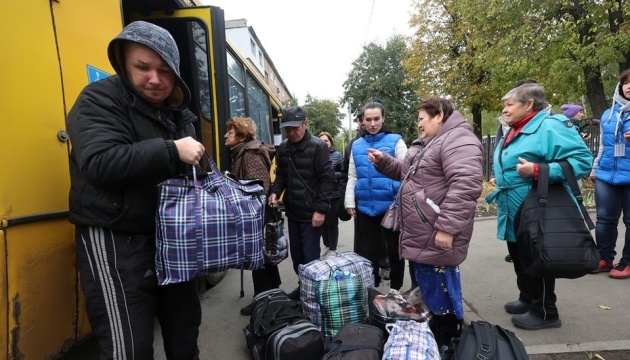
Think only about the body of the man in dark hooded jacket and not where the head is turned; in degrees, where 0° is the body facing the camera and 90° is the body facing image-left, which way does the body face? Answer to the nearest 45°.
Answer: approximately 315°

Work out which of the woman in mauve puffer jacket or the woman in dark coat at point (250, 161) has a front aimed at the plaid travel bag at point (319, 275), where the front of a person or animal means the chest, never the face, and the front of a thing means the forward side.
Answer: the woman in mauve puffer jacket

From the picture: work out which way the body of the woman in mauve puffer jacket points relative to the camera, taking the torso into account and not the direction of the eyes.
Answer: to the viewer's left

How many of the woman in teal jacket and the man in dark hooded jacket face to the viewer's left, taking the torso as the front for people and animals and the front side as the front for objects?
1

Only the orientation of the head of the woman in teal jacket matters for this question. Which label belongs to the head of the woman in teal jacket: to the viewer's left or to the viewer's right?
to the viewer's left

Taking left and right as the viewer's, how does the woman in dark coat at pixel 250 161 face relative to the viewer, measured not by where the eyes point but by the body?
facing to the left of the viewer

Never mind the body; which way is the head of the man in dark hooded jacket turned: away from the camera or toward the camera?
toward the camera

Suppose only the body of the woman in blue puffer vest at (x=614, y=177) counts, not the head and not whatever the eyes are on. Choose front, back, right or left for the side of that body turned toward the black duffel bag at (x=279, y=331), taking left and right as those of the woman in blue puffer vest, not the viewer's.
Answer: front

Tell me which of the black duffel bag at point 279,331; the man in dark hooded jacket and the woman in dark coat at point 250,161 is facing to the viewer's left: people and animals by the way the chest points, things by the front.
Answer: the woman in dark coat

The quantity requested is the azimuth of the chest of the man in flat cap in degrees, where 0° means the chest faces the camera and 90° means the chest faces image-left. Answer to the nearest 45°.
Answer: approximately 45°

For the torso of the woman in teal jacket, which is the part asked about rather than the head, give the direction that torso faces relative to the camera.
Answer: to the viewer's left
